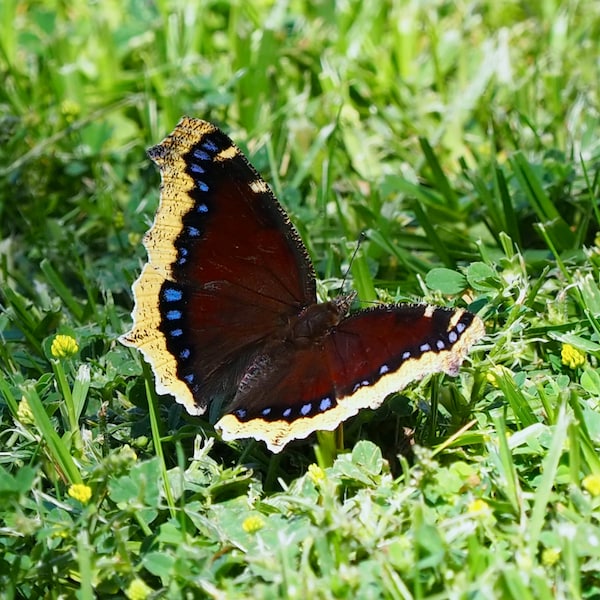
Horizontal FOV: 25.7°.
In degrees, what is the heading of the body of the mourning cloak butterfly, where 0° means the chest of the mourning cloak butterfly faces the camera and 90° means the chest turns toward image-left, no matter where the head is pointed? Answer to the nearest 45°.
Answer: approximately 225°

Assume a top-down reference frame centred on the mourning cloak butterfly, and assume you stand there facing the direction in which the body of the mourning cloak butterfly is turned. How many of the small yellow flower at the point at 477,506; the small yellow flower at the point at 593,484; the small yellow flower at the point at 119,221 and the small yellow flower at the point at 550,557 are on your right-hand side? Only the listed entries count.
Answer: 3

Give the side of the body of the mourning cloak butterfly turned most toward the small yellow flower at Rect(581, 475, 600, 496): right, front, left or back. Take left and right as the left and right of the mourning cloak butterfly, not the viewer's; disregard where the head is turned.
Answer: right

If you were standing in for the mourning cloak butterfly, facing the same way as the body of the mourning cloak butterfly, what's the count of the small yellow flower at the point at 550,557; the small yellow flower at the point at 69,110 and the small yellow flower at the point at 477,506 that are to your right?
2

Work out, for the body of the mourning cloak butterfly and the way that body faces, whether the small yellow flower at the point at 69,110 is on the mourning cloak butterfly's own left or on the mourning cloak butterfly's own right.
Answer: on the mourning cloak butterfly's own left

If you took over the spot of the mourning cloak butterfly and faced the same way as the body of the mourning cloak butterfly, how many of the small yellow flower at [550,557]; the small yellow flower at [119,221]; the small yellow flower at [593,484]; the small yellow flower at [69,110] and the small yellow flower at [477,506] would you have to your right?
3

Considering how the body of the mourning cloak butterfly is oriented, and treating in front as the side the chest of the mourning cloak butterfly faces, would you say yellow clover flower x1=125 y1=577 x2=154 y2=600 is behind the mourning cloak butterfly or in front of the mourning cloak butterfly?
behind
